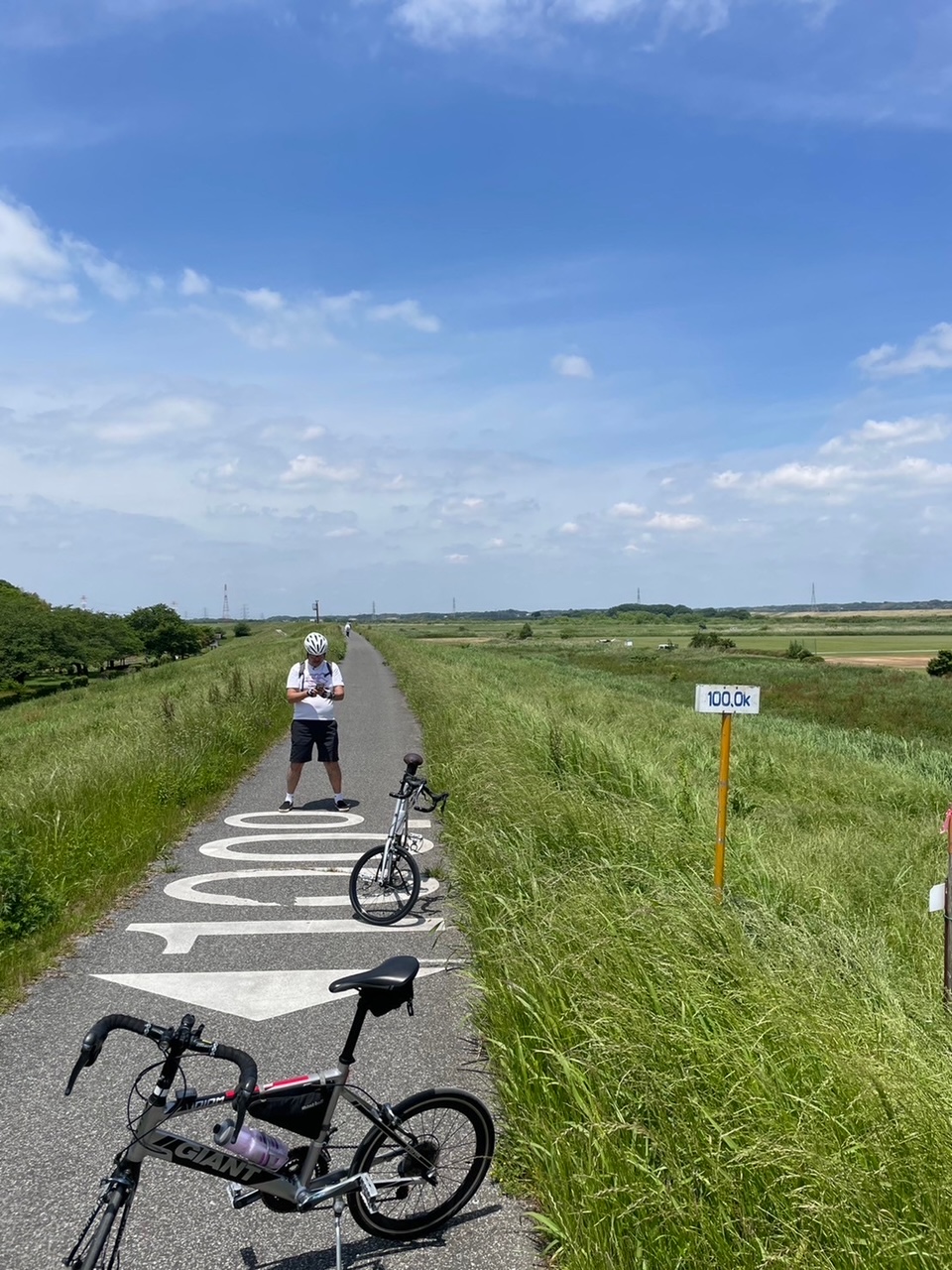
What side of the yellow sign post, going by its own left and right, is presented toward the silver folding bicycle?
right

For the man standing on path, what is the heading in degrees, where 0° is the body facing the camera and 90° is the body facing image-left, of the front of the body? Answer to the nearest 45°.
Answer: approximately 0°

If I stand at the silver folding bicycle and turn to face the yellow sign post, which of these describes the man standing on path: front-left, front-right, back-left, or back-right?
back-left

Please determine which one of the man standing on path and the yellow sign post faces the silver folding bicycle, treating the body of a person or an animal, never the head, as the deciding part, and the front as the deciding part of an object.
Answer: the man standing on path

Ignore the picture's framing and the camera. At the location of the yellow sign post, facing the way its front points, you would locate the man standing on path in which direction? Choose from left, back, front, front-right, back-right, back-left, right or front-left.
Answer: back-right

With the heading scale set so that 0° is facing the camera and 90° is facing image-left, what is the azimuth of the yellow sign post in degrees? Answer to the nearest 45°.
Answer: approximately 0°
